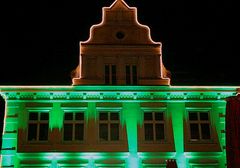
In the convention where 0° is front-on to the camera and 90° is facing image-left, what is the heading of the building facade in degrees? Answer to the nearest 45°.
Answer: approximately 0°
